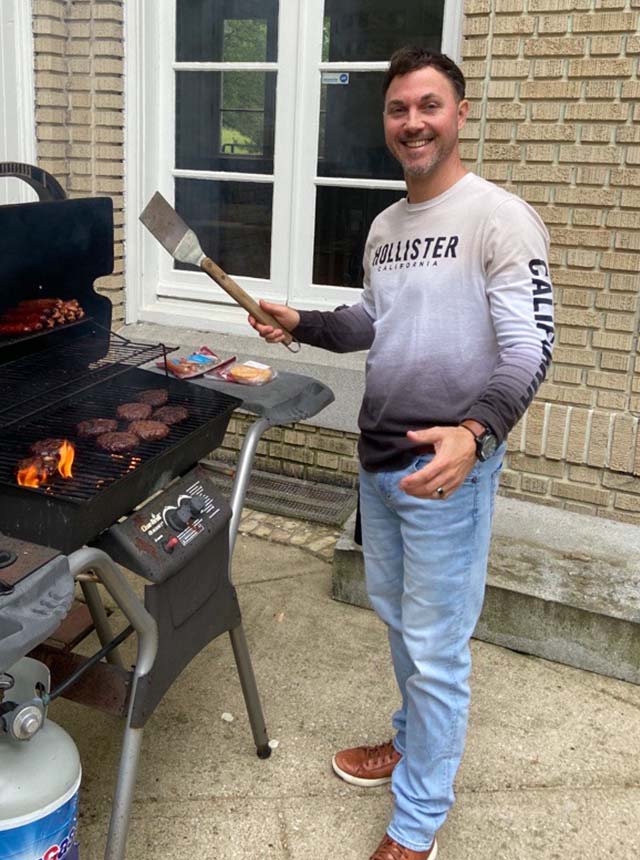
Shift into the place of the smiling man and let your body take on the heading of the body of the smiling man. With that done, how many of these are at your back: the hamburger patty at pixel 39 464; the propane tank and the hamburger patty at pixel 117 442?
0

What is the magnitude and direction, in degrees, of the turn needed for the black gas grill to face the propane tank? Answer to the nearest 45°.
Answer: approximately 45° to its right

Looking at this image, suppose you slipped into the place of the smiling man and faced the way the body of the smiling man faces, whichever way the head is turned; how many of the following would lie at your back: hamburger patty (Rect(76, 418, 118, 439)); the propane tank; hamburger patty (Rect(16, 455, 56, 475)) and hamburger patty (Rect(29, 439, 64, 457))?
0

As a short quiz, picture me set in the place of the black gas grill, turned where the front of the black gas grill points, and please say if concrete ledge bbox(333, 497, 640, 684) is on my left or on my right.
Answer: on my left

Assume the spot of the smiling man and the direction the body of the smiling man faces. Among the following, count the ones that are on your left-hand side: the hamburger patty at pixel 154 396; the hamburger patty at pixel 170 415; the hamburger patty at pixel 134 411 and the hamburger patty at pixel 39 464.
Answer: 0

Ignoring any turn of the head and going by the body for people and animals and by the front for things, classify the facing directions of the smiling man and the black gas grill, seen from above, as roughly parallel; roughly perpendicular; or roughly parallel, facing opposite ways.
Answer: roughly perpendicular

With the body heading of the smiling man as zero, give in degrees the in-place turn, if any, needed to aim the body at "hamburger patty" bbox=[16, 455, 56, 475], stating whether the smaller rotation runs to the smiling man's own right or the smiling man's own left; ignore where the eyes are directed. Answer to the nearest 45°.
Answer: approximately 45° to the smiling man's own right

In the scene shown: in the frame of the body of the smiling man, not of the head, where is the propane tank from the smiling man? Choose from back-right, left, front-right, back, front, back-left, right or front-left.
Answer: front

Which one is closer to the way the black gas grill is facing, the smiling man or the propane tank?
the smiling man

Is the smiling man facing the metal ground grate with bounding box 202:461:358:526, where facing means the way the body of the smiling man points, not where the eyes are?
no

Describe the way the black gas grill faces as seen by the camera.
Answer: facing the viewer and to the right of the viewer

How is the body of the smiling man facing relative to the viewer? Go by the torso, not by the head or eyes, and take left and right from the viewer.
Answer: facing the viewer and to the left of the viewer

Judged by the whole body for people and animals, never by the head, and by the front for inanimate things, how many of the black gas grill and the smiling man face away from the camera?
0

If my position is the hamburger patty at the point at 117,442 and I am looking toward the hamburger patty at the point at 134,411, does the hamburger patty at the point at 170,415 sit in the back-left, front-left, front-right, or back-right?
front-right

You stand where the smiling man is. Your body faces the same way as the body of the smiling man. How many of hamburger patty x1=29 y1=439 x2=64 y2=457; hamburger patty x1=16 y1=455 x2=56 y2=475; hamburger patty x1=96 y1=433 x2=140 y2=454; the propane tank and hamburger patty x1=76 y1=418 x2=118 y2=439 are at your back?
0
